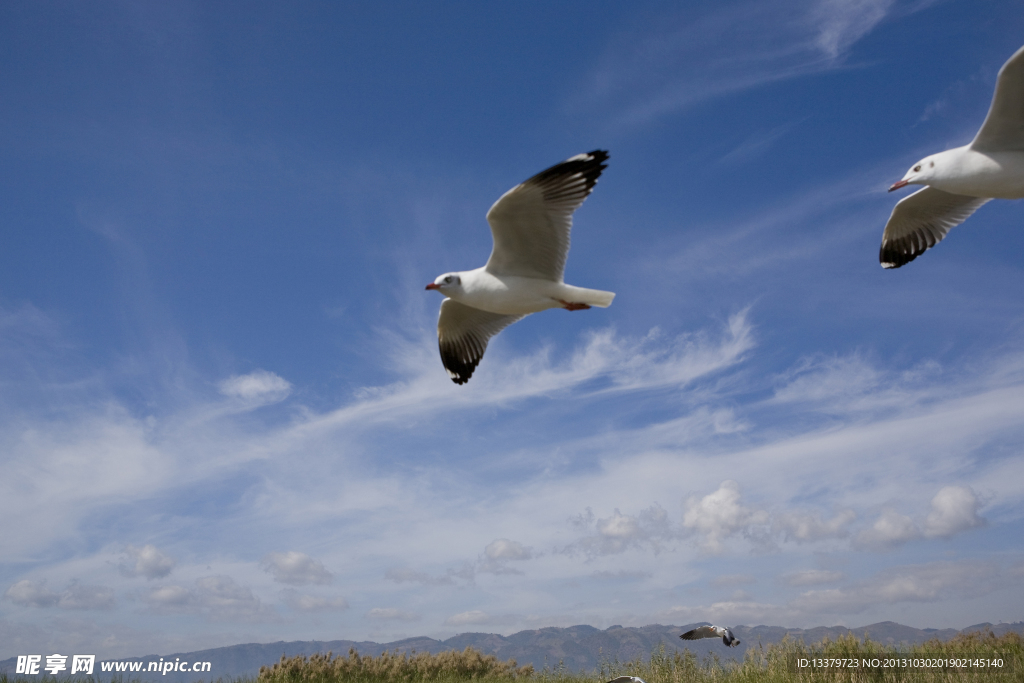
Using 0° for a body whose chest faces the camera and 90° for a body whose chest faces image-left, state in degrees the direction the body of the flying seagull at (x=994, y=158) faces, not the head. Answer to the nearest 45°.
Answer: approximately 90°
